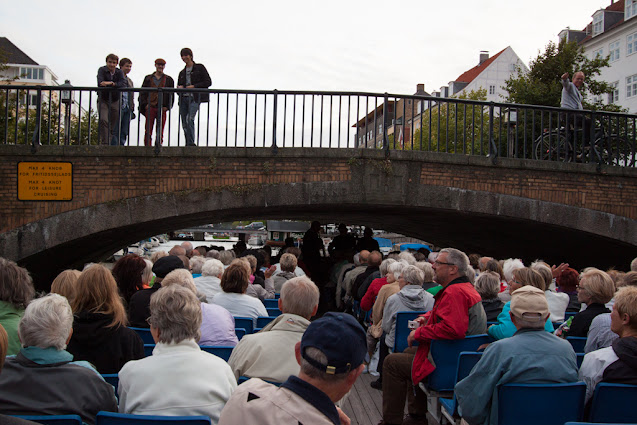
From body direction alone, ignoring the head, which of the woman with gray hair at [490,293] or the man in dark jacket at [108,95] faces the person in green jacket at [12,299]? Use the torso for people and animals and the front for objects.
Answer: the man in dark jacket

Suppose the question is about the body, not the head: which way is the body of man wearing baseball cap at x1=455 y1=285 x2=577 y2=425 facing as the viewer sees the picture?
away from the camera

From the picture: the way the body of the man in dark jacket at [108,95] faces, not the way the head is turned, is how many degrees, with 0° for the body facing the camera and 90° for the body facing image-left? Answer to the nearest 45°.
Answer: approximately 0°

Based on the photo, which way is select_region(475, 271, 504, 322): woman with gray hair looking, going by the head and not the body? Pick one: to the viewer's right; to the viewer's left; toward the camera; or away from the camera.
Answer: away from the camera

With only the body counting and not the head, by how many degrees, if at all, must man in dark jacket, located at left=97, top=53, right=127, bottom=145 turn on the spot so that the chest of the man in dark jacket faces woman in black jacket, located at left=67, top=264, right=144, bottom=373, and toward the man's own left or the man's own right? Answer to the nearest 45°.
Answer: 0° — they already face them

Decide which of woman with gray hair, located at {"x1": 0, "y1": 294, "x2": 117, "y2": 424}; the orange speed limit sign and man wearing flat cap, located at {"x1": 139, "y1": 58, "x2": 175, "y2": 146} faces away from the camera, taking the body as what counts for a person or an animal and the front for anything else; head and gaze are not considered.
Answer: the woman with gray hair

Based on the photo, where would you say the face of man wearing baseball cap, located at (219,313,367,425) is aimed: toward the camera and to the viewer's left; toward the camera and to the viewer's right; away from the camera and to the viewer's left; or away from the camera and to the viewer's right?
away from the camera and to the viewer's right

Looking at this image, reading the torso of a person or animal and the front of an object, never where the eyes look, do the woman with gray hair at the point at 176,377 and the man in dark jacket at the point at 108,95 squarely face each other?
yes
